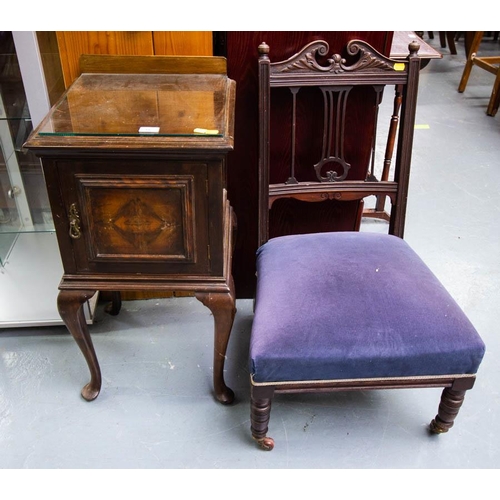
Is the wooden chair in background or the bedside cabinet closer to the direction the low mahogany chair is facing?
the bedside cabinet

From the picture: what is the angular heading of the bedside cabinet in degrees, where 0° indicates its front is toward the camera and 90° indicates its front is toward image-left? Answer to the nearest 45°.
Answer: approximately 0°

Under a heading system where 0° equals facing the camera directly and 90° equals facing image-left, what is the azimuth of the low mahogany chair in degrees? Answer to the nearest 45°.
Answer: approximately 0°

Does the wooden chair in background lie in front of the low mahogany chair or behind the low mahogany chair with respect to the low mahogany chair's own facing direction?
behind

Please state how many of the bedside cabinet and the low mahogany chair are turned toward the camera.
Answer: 2

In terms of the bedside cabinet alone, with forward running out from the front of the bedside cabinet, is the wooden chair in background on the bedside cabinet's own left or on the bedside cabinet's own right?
on the bedside cabinet's own left

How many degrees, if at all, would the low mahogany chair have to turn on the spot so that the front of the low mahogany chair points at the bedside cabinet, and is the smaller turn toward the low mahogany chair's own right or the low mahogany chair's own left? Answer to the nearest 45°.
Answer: approximately 90° to the low mahogany chair's own right

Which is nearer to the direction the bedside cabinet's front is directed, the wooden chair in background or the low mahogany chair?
the low mahogany chair
